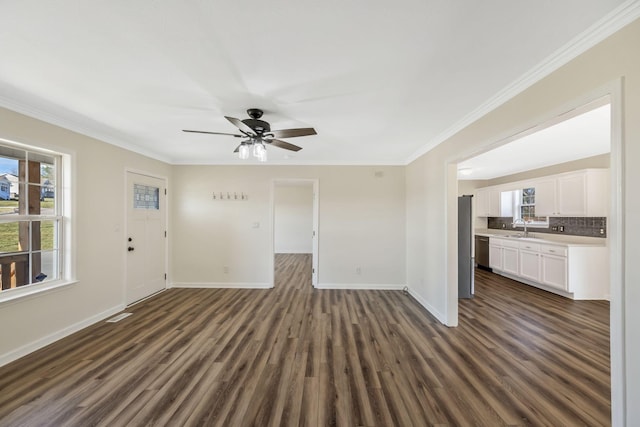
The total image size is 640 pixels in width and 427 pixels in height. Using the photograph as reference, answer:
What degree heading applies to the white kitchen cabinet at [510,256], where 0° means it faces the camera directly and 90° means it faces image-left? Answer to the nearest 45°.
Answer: approximately 45°

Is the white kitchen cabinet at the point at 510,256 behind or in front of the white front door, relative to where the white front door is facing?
in front

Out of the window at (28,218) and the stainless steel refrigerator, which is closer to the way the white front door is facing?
the stainless steel refrigerator

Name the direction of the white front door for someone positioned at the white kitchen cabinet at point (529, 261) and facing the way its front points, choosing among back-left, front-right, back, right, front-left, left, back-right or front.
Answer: front

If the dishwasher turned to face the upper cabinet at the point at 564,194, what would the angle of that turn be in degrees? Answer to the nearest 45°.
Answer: approximately 90° to its left

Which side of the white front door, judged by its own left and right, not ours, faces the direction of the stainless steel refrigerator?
front

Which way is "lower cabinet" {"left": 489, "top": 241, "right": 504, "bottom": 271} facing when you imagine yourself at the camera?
facing the viewer and to the left of the viewer

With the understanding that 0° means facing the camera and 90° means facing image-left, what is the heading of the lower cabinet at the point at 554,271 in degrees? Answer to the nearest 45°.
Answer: approximately 45°

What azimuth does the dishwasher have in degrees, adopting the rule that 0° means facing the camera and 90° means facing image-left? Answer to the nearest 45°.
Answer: approximately 45°

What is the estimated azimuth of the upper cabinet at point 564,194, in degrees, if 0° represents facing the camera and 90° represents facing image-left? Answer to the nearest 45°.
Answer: approximately 45°

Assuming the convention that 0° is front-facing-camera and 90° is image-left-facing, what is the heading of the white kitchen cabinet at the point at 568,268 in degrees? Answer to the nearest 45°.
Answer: approximately 45°

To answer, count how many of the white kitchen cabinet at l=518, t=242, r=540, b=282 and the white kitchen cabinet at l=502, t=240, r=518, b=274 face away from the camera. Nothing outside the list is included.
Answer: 0
